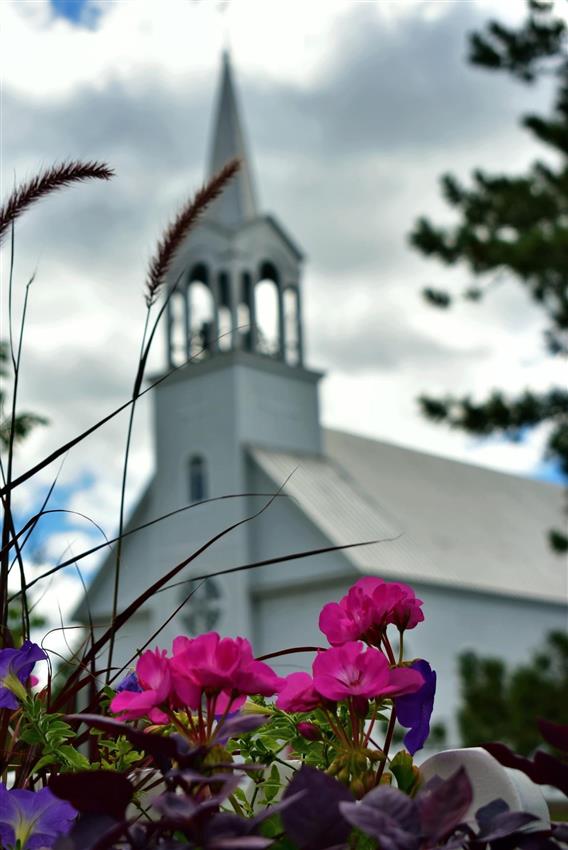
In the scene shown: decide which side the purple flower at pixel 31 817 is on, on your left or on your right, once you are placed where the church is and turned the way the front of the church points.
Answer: on your left

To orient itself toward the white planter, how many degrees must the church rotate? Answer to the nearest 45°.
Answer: approximately 45° to its left

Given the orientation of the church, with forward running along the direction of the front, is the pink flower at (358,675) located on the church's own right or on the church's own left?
on the church's own left

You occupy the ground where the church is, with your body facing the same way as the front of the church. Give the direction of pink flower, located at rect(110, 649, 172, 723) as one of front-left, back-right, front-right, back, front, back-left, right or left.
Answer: front-left

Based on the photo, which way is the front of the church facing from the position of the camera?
facing the viewer and to the left of the viewer

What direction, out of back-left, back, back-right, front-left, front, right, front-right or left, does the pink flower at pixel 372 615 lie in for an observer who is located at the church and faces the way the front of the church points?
front-left
